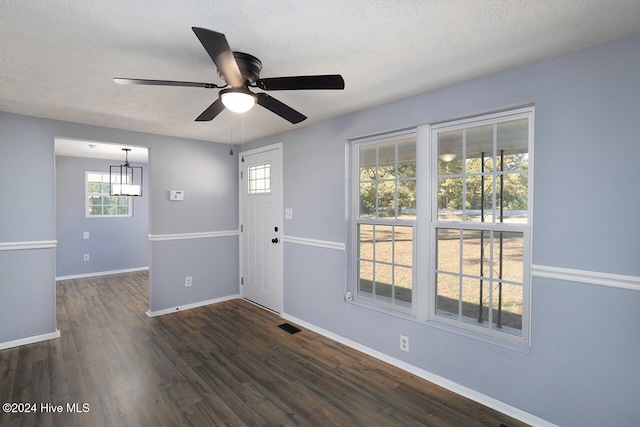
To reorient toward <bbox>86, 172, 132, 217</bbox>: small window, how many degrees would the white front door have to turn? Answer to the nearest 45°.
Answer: approximately 90° to its right

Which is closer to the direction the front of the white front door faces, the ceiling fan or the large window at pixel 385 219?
the ceiling fan

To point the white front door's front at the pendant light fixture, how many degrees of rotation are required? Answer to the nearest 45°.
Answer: approximately 90° to its right

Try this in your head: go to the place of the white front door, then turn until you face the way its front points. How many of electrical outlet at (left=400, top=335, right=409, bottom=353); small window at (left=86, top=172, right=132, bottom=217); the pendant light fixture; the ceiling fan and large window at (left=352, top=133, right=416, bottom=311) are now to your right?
2

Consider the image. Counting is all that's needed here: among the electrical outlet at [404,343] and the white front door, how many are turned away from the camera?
0

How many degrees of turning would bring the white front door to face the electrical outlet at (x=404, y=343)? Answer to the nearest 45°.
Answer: approximately 90° to its left

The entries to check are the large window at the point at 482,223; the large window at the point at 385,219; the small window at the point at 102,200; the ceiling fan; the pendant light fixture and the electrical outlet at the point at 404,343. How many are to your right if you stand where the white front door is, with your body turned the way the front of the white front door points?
2

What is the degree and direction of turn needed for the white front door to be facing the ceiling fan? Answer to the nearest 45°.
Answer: approximately 45° to its left

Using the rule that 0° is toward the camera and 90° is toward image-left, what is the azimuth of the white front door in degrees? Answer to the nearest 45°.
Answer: approximately 45°

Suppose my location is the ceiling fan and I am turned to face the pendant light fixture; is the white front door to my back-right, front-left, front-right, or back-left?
front-right

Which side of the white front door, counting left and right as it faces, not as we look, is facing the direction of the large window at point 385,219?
left

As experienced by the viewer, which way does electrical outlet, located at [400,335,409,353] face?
facing the viewer and to the left of the viewer

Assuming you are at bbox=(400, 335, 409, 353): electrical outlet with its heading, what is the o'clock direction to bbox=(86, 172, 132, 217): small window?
The small window is roughly at 2 o'clock from the electrical outlet.

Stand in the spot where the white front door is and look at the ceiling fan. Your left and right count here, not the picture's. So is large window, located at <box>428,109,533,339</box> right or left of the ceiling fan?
left

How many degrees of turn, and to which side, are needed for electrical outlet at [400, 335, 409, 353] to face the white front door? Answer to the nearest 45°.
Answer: approximately 90° to its right
